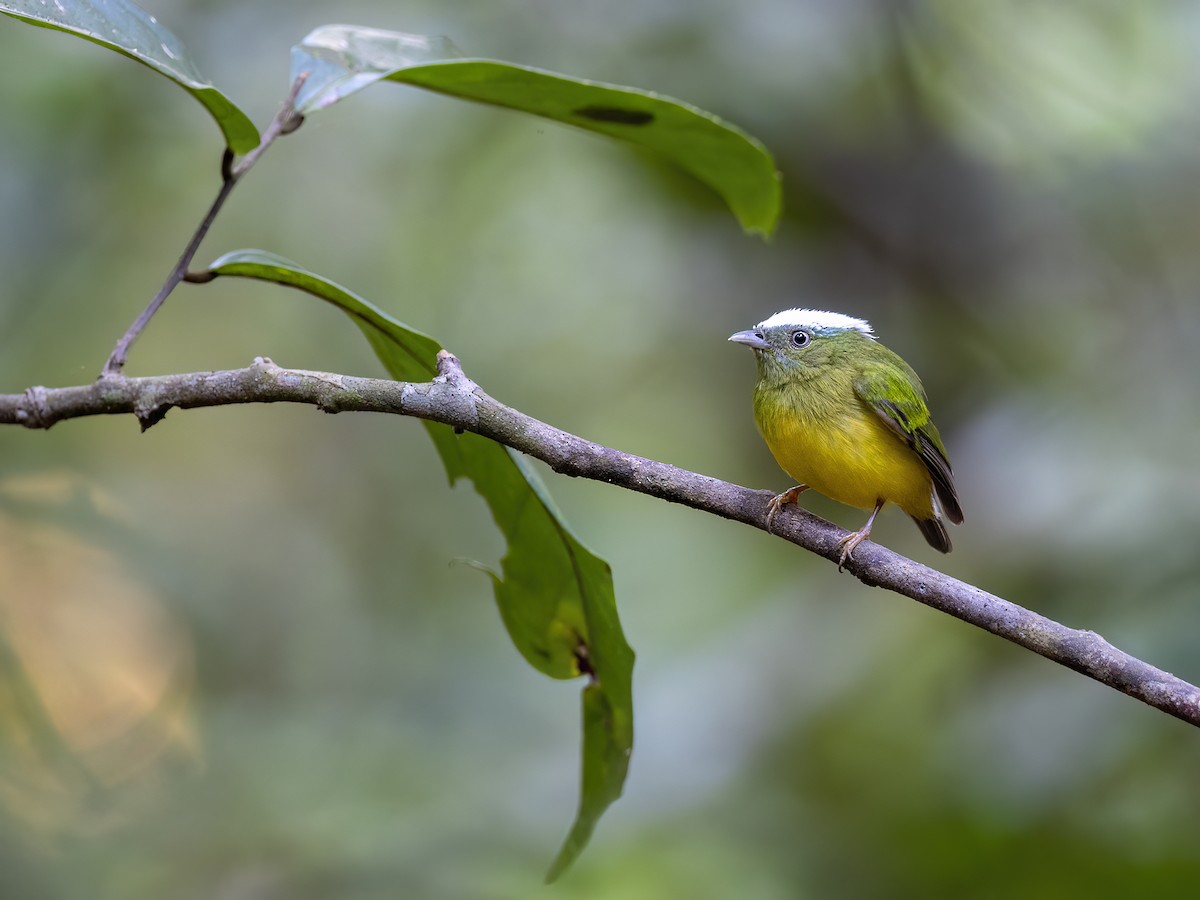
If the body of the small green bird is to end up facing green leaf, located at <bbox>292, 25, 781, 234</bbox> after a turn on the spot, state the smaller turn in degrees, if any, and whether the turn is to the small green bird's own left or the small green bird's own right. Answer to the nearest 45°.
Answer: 0° — it already faces it

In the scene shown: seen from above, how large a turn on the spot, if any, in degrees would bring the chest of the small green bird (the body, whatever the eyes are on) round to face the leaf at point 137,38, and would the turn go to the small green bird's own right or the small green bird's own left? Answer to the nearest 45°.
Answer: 0° — it already faces it

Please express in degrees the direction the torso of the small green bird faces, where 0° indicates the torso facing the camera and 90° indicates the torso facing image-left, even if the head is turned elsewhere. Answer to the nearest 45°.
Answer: approximately 45°
